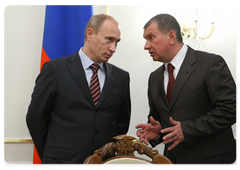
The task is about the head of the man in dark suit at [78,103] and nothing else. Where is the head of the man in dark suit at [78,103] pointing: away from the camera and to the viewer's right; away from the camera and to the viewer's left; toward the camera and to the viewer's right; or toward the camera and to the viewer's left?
toward the camera and to the viewer's right

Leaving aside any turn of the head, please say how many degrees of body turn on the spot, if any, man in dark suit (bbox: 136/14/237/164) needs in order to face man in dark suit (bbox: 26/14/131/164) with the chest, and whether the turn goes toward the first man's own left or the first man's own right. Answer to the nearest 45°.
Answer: approximately 45° to the first man's own right

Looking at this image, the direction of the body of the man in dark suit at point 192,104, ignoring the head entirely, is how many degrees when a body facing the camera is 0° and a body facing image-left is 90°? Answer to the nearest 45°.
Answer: approximately 45°

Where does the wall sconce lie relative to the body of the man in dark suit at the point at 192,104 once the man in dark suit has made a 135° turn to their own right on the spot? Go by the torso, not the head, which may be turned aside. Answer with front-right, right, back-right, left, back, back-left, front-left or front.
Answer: front

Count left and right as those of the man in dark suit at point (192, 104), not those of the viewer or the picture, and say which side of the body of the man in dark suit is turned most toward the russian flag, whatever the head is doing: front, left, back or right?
right

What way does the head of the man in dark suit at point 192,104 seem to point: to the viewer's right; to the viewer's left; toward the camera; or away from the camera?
to the viewer's left

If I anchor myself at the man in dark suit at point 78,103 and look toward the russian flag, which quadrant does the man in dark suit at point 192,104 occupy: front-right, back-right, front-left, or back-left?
back-right
